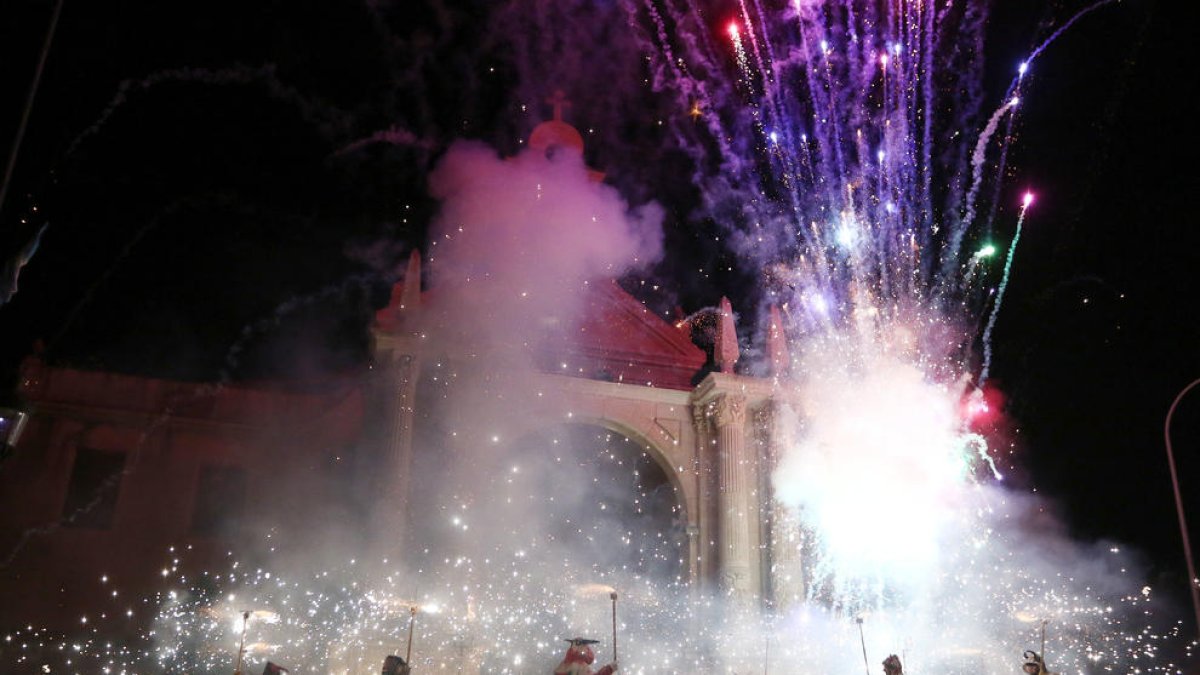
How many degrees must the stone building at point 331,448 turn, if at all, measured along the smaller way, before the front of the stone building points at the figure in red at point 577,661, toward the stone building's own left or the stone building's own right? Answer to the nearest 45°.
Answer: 0° — it already faces them

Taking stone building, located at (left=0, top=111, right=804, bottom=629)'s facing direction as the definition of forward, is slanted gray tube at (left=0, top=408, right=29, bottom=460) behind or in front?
in front

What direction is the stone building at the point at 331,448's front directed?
toward the camera

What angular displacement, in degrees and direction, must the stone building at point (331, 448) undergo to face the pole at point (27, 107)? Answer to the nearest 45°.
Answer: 0° — it already faces it
